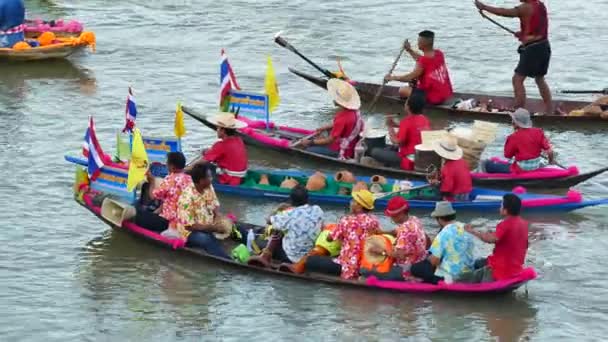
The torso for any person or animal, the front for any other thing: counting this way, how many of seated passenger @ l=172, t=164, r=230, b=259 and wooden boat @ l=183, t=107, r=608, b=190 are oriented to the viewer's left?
1

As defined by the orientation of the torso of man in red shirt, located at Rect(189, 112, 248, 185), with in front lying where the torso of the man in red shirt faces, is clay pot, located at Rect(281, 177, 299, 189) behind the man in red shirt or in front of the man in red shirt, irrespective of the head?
behind

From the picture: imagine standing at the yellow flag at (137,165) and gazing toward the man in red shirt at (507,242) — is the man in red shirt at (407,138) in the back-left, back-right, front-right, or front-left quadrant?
front-left

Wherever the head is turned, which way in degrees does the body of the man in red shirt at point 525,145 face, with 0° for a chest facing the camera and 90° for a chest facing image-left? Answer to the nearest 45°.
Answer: approximately 135°

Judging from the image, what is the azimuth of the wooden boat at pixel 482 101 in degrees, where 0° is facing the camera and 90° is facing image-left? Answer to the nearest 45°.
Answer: approximately 90°

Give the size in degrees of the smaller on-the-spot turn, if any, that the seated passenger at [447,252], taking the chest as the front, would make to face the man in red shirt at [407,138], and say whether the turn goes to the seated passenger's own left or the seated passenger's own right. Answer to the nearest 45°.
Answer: approximately 45° to the seated passenger's own right

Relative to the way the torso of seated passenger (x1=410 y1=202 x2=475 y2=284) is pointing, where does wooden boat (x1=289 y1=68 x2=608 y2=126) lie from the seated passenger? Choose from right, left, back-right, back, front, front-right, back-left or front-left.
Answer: front-right

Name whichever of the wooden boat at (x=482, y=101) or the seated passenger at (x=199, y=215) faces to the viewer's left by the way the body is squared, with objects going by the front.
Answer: the wooden boat

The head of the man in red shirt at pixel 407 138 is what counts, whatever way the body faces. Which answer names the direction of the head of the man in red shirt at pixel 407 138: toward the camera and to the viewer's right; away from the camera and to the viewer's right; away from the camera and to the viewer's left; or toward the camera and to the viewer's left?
away from the camera and to the viewer's left

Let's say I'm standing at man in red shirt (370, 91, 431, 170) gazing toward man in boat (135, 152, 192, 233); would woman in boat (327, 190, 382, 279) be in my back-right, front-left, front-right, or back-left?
front-left

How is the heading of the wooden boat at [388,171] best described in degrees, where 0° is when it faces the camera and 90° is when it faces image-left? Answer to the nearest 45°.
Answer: approximately 90°

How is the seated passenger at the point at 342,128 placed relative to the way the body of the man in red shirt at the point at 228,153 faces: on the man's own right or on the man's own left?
on the man's own right

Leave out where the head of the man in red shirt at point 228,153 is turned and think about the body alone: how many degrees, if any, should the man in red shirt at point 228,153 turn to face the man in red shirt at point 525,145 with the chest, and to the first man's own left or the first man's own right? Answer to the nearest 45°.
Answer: approximately 135° to the first man's own right
